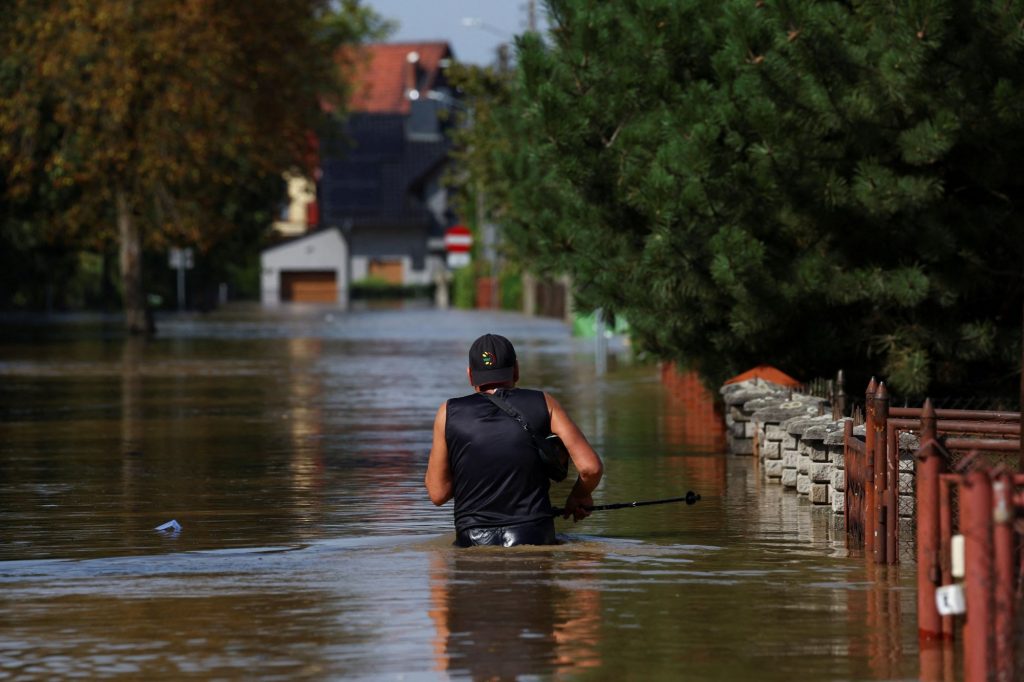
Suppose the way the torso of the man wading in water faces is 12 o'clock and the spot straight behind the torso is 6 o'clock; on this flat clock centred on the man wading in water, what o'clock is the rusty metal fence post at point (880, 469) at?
The rusty metal fence post is roughly at 3 o'clock from the man wading in water.

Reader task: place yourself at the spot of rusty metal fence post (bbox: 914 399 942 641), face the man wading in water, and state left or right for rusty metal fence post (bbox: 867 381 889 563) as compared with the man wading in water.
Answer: right

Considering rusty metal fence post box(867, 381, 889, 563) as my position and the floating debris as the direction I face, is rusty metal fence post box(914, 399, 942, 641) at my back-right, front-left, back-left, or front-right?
back-left

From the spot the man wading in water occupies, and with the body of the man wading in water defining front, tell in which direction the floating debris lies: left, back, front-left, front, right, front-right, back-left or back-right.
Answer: front-left

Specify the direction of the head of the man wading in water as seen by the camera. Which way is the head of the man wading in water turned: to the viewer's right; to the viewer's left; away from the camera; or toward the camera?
away from the camera

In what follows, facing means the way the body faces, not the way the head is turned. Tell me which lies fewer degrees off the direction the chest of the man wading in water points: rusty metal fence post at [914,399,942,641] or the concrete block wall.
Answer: the concrete block wall

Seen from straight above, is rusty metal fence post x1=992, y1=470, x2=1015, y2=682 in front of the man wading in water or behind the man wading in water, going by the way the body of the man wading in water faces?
behind

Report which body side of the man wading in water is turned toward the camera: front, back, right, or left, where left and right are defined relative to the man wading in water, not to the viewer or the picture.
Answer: back

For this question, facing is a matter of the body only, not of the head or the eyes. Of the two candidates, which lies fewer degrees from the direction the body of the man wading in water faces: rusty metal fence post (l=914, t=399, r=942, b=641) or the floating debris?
the floating debris
